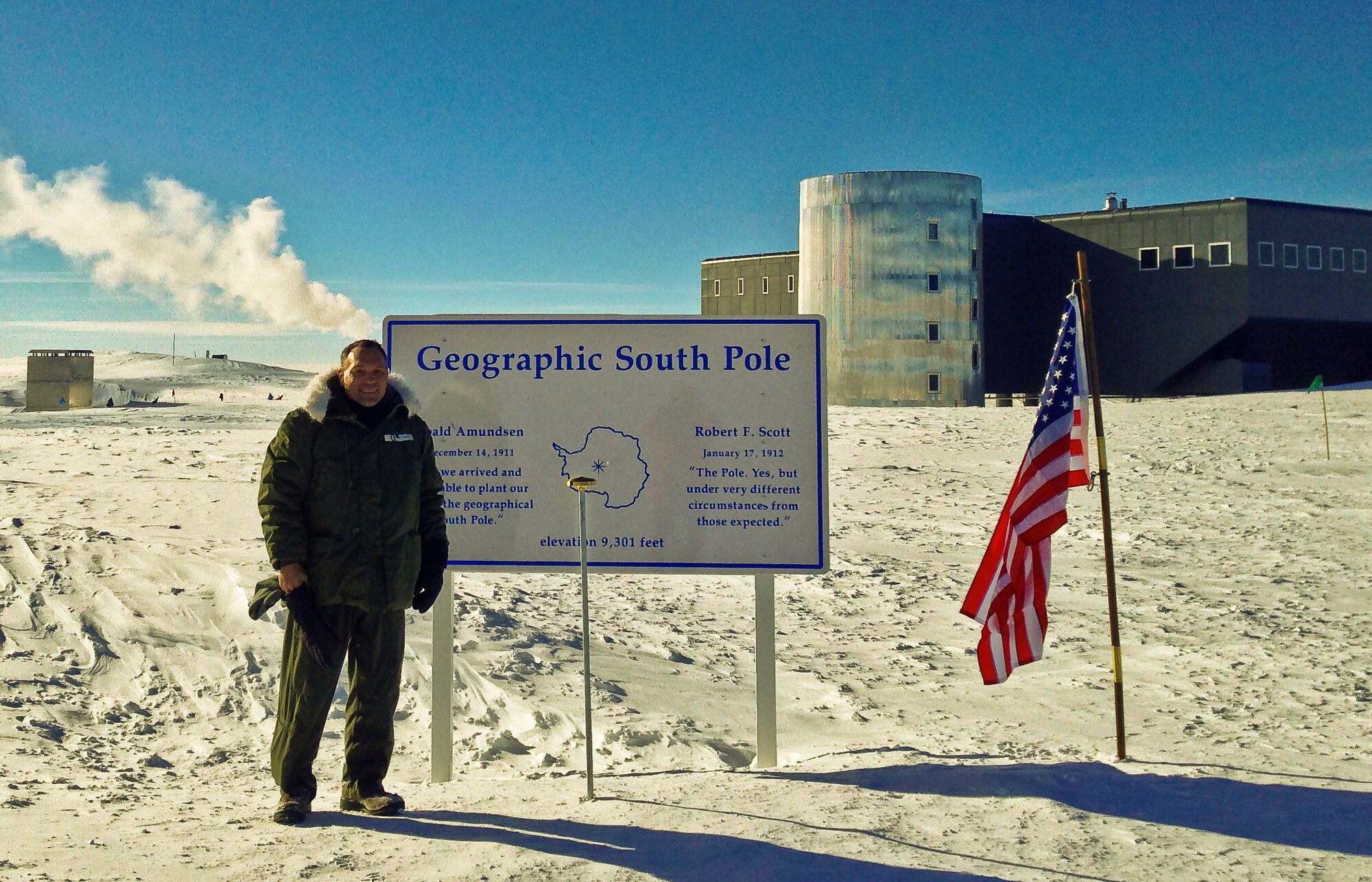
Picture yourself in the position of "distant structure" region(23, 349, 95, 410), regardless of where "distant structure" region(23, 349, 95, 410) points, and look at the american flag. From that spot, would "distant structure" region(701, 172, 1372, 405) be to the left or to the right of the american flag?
left

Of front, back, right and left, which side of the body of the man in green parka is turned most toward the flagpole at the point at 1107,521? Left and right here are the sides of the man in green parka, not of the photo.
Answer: left

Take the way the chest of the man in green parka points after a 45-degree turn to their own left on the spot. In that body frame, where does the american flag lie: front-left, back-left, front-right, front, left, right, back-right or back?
front-left

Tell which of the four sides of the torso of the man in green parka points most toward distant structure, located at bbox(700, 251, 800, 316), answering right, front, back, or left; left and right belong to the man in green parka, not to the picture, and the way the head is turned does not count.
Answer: back

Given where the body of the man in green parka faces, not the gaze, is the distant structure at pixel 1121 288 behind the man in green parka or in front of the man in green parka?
behind

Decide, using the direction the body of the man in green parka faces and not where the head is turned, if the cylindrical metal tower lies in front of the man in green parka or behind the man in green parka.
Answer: behind

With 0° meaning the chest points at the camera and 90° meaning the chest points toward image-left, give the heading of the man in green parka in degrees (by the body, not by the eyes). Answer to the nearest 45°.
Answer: approximately 0°
